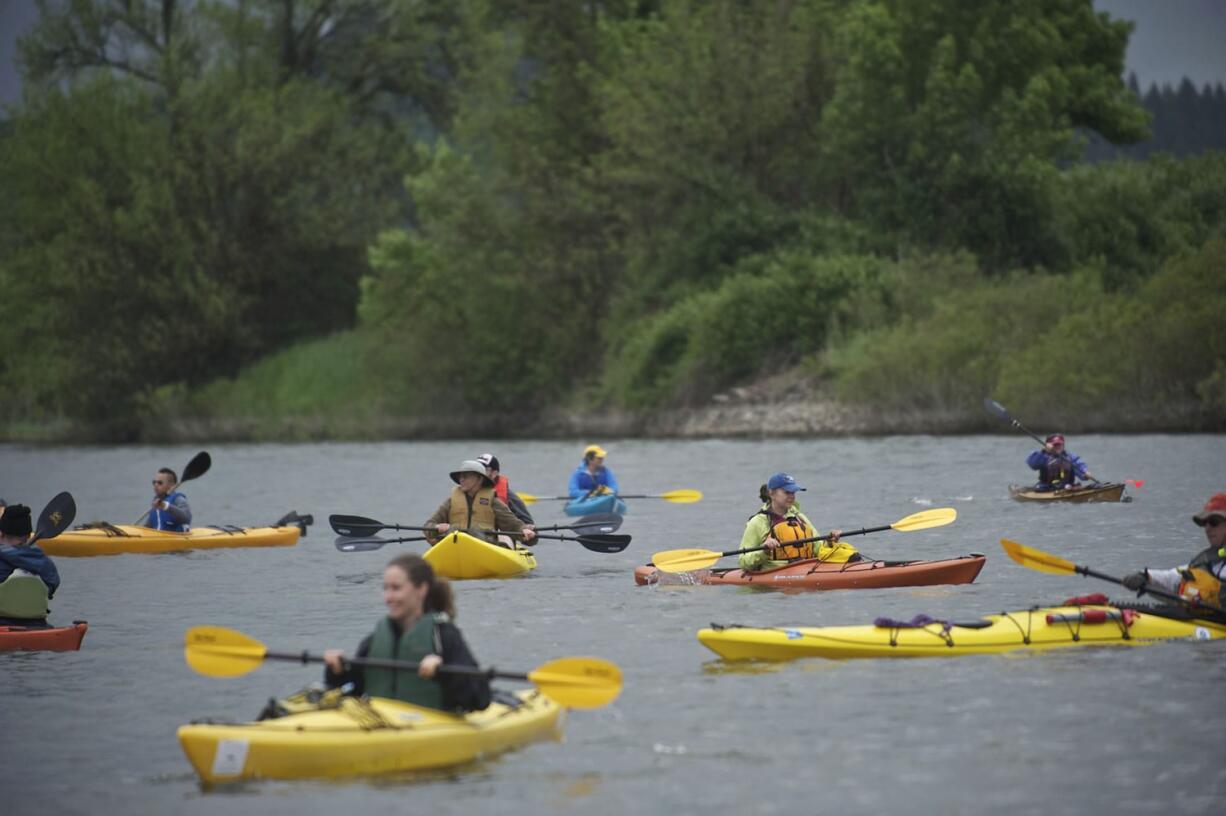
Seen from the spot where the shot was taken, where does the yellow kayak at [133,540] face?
facing to the left of the viewer

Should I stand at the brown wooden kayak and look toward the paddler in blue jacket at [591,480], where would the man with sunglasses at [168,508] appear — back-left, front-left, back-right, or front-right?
front-left

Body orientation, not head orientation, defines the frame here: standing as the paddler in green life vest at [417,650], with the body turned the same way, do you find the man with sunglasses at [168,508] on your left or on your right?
on your right

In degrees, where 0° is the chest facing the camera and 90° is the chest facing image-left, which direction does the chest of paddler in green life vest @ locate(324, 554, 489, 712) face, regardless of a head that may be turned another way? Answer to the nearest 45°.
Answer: approximately 45°

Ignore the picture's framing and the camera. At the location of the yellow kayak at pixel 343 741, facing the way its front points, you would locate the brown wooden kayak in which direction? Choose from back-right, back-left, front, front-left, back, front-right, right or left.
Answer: back

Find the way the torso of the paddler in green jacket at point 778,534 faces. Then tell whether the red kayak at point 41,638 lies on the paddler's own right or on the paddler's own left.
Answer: on the paddler's own right

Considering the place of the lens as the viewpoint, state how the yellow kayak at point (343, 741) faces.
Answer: facing the viewer and to the left of the viewer

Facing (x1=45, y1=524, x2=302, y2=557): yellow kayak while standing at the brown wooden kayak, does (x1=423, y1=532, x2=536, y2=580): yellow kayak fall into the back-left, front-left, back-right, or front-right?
front-left
